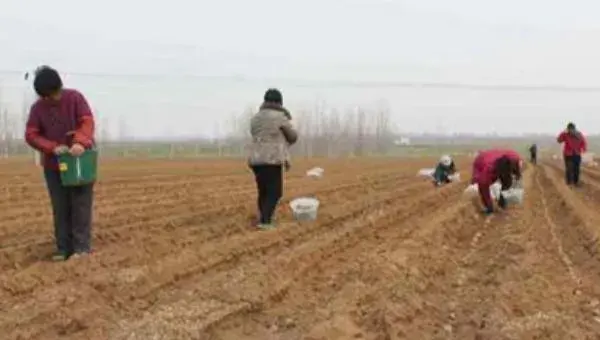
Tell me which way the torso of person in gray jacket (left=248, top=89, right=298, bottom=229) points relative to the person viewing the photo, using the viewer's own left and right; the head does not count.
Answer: facing away from the viewer and to the right of the viewer

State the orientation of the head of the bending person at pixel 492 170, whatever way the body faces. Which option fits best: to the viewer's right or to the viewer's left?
to the viewer's right

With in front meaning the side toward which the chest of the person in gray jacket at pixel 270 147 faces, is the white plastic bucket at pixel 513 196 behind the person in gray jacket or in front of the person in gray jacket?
in front

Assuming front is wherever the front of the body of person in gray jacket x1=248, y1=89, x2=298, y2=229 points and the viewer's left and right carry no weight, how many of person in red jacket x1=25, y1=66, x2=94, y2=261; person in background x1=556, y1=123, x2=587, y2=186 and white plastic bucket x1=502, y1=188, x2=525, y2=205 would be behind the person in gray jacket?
1

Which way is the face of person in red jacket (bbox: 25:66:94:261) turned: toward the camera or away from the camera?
toward the camera

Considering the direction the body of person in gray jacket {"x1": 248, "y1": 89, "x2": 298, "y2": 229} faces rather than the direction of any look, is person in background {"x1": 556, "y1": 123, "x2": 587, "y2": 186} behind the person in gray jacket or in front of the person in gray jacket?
in front
